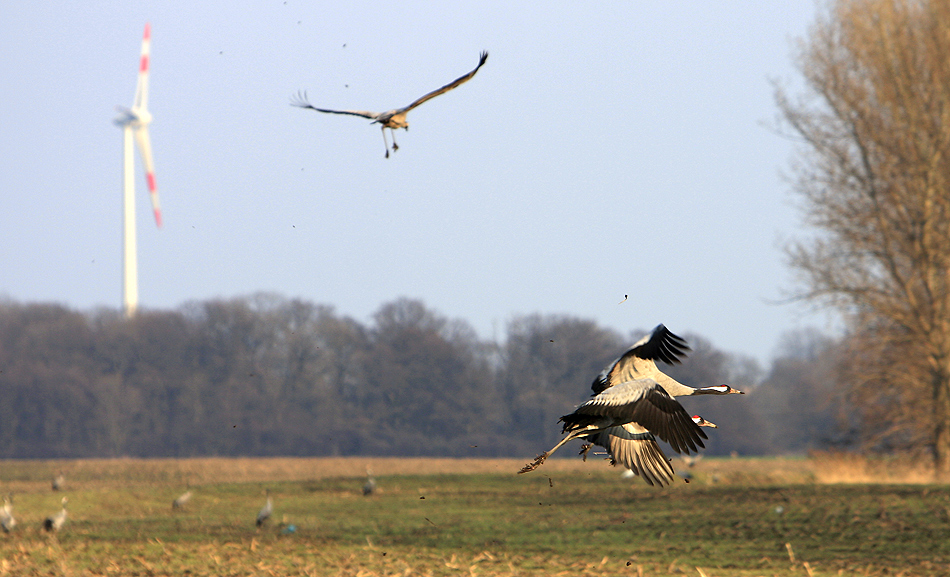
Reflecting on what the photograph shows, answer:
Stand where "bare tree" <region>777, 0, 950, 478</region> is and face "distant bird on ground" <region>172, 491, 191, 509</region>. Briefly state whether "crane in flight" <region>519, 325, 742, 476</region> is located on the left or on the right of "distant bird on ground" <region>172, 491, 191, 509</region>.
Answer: left

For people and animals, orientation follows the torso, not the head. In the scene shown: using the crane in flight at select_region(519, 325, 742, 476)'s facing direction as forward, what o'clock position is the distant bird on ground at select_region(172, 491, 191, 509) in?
The distant bird on ground is roughly at 8 o'clock from the crane in flight.

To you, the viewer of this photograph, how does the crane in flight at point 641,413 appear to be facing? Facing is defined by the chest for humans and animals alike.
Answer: facing to the right of the viewer

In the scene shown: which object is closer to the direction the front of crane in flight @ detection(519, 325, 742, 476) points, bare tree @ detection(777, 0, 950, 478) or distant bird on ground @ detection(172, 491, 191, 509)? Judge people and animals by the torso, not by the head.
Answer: the bare tree

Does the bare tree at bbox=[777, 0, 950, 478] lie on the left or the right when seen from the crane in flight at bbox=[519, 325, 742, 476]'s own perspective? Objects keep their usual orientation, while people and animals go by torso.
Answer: on its left

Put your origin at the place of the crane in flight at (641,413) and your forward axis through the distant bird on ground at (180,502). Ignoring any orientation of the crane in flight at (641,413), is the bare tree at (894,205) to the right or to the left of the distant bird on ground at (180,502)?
right
